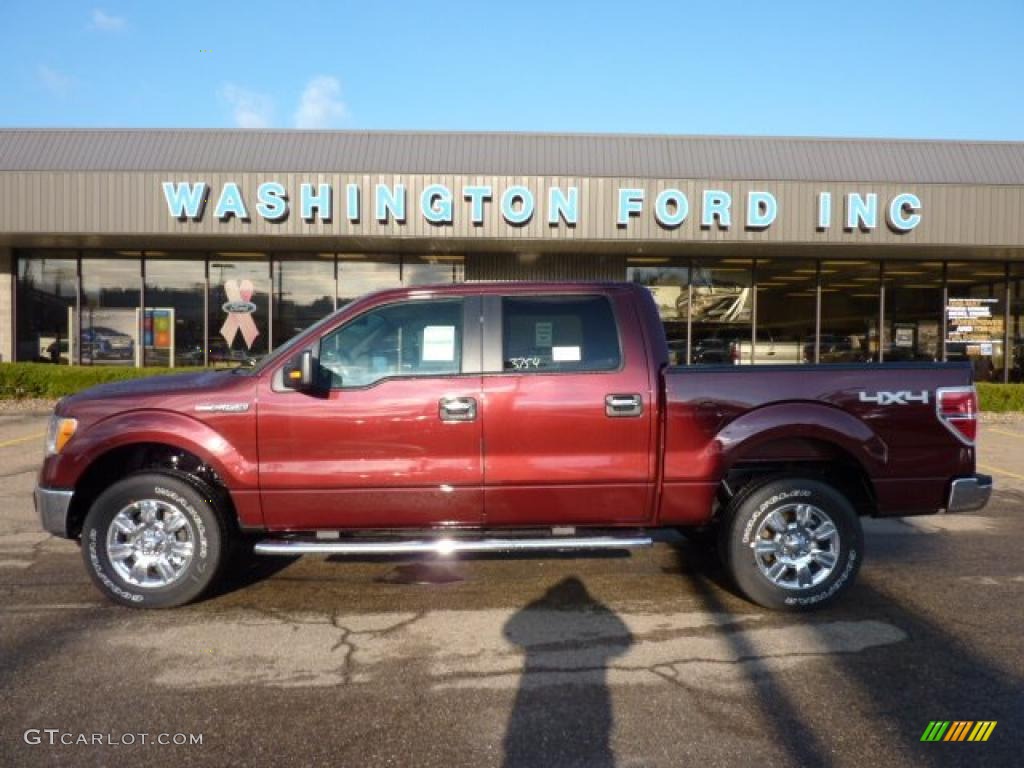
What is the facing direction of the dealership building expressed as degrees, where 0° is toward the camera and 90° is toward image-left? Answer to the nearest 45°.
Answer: approximately 0°

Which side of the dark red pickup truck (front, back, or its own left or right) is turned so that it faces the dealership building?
right

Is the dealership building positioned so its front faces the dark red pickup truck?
yes

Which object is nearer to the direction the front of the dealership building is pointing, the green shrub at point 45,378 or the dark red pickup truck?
the dark red pickup truck

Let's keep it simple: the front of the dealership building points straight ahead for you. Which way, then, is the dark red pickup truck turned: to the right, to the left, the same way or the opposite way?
to the right

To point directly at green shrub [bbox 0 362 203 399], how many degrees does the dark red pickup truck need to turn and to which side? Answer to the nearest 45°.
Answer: approximately 45° to its right

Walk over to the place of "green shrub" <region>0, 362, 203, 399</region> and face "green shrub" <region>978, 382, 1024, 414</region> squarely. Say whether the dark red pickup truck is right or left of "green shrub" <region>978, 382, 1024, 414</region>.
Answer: right

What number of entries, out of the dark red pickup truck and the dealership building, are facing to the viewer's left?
1

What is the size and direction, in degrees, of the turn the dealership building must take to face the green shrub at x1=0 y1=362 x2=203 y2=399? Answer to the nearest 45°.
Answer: approximately 90° to its right

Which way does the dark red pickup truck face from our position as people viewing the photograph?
facing to the left of the viewer

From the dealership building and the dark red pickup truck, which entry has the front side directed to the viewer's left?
the dark red pickup truck
